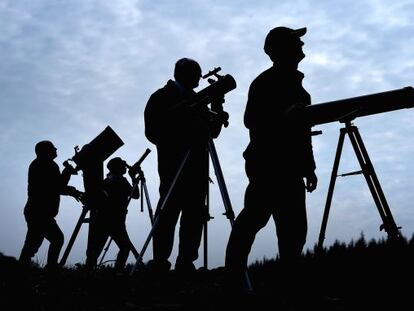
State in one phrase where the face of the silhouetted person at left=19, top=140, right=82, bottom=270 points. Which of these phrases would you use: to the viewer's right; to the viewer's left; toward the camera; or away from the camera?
to the viewer's right

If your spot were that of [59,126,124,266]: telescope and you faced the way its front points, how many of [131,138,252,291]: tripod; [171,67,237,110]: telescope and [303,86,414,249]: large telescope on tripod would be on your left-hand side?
0

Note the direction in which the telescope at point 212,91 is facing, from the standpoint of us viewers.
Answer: facing to the right of the viewer

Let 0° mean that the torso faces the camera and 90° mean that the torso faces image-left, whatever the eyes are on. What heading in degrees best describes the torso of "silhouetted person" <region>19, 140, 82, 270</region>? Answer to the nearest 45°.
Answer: approximately 270°

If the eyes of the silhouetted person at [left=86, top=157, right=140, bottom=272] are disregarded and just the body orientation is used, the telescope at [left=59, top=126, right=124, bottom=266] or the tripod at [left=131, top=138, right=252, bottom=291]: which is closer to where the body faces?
the tripod

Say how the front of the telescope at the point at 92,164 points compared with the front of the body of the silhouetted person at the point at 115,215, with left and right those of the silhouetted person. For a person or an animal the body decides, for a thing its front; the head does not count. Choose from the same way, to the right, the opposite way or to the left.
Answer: the same way

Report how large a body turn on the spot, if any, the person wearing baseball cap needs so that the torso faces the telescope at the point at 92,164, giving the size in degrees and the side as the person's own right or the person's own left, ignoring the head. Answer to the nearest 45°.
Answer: approximately 135° to the person's own left

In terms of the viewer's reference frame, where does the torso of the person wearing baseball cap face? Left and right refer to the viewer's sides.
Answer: facing to the right of the viewer

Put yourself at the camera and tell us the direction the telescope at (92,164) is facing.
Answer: facing to the right of the viewer

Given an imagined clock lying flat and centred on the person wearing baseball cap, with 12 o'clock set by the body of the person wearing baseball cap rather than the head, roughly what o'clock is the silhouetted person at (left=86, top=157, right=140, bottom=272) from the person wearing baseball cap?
The silhouetted person is roughly at 8 o'clock from the person wearing baseball cap.

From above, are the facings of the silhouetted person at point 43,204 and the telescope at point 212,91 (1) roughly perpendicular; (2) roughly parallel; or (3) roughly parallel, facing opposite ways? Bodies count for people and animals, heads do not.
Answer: roughly parallel

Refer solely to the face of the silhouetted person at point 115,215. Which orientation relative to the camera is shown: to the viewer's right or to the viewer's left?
to the viewer's right

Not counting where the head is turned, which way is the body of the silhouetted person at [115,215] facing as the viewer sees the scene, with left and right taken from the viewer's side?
facing to the right of the viewer

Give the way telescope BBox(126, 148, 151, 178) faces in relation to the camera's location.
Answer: facing to the right of the viewer

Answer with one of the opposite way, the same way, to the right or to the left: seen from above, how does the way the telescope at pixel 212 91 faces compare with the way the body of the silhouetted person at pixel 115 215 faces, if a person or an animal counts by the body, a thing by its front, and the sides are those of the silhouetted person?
the same way
